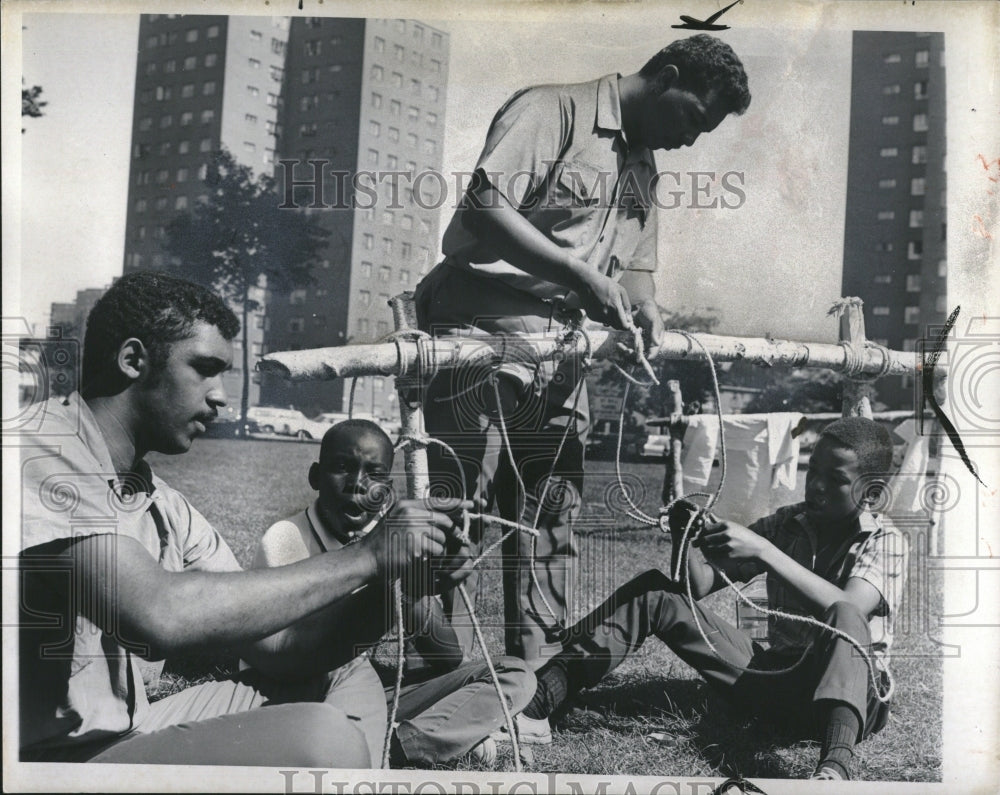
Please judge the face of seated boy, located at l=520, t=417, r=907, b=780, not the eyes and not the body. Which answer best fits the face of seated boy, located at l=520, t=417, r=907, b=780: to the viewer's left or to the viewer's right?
to the viewer's left

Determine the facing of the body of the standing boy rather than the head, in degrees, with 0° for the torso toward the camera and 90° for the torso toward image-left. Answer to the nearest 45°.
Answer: approximately 315°

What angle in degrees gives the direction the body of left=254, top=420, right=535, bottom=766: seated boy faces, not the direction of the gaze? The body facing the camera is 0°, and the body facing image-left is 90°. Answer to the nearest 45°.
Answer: approximately 315°

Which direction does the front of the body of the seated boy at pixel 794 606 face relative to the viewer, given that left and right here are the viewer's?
facing the viewer and to the left of the viewer

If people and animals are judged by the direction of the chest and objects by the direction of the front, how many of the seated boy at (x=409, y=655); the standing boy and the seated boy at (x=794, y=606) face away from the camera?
0

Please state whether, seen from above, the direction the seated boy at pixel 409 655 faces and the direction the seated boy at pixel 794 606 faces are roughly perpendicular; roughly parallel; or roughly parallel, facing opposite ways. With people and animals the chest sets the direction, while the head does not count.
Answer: roughly perpendicular

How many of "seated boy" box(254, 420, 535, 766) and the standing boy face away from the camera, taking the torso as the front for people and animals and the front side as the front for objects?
0
